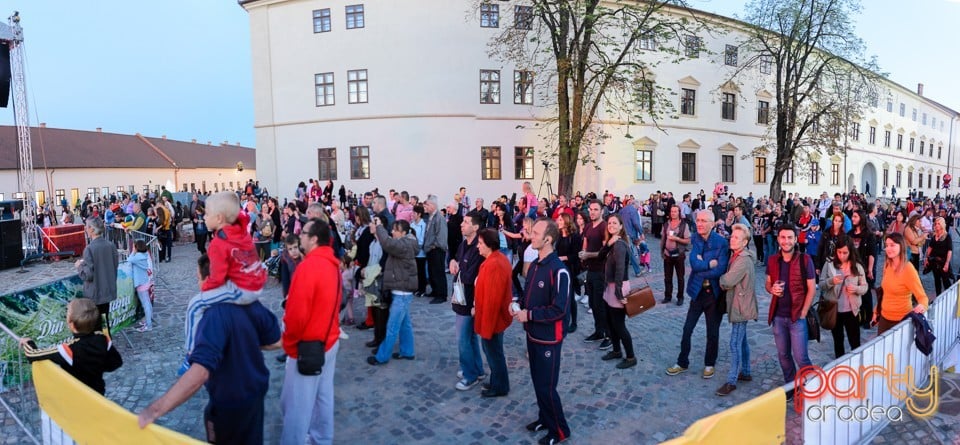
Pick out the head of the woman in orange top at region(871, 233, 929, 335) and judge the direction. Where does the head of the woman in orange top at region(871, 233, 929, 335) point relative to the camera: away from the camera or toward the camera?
toward the camera

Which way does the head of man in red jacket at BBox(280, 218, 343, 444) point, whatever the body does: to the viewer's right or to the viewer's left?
to the viewer's left

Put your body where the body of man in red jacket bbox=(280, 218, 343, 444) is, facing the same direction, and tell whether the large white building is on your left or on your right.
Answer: on your right

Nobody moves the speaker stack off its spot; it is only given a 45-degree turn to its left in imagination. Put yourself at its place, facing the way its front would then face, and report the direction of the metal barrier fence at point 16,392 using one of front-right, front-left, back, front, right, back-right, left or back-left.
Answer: back-right

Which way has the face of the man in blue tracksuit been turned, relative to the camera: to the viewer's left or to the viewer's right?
to the viewer's left

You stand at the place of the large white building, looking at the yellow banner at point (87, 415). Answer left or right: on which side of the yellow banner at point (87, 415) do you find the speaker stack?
right

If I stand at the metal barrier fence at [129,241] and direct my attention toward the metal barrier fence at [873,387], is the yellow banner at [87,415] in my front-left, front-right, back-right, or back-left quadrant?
front-right

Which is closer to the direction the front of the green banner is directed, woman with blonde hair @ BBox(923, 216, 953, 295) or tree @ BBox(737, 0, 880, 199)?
the woman with blonde hair

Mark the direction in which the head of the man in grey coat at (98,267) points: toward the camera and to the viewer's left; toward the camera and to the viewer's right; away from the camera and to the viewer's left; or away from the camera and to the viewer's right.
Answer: away from the camera and to the viewer's left

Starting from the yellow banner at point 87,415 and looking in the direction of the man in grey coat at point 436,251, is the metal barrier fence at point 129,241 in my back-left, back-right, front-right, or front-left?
front-left

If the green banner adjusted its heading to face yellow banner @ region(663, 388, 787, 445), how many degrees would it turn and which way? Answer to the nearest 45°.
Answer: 0° — it already faces it

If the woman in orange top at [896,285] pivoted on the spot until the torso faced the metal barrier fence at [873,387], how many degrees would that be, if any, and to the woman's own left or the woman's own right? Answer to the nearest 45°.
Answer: approximately 45° to the woman's own left

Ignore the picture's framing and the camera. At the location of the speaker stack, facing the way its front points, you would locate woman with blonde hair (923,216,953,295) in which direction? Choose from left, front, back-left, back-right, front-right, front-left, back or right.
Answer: front-right

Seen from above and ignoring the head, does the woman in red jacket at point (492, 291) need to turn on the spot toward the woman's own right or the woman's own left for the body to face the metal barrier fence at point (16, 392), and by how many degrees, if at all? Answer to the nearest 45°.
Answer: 0° — they already face it
